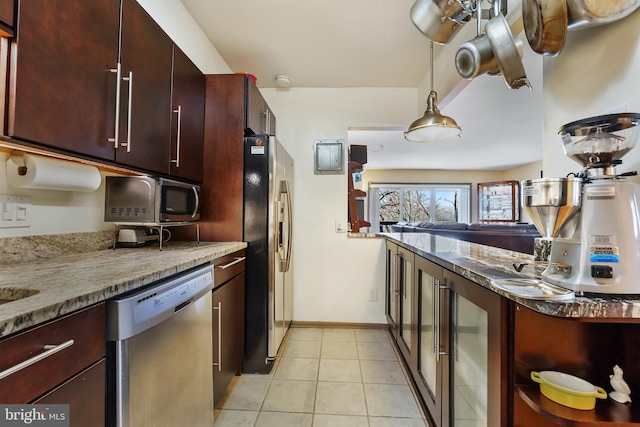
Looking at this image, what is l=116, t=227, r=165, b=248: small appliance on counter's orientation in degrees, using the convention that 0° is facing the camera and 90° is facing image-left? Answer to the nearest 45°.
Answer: approximately 315°

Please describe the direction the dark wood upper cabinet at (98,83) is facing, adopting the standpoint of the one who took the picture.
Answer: facing the viewer and to the right of the viewer

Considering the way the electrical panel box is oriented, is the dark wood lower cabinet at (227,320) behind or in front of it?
in front

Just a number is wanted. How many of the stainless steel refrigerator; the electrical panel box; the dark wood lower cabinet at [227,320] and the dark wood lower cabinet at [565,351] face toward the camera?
2

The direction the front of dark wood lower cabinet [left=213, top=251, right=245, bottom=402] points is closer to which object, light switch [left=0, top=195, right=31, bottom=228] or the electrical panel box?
the electrical panel box

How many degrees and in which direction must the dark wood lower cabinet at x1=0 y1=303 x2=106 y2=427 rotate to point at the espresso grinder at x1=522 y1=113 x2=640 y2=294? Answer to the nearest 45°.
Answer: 0° — it already faces it

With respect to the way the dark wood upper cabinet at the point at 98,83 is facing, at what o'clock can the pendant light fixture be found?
The pendant light fixture is roughly at 11 o'clock from the dark wood upper cabinet.

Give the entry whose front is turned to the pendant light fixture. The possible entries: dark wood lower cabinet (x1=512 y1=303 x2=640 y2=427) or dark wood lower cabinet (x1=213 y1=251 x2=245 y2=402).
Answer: dark wood lower cabinet (x1=213 y1=251 x2=245 y2=402)

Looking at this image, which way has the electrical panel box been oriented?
toward the camera

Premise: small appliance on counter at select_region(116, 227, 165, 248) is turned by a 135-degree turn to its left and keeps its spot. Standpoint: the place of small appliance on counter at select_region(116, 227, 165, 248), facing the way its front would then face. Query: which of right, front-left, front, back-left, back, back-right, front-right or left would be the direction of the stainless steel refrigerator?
right

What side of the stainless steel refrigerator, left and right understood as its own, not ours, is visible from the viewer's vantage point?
right

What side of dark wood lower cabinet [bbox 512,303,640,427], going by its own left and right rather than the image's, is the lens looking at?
front

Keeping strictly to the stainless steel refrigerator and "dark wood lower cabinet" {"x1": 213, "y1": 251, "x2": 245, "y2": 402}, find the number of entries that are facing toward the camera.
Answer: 0
